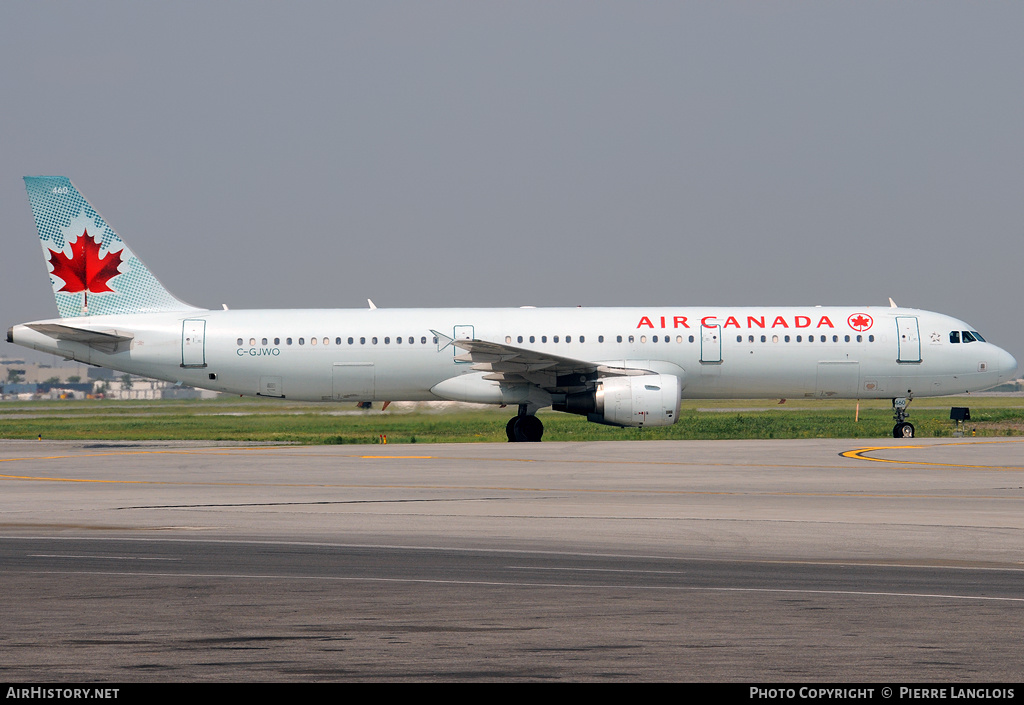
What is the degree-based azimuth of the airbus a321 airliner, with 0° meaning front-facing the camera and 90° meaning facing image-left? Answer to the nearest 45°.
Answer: approximately 270°
